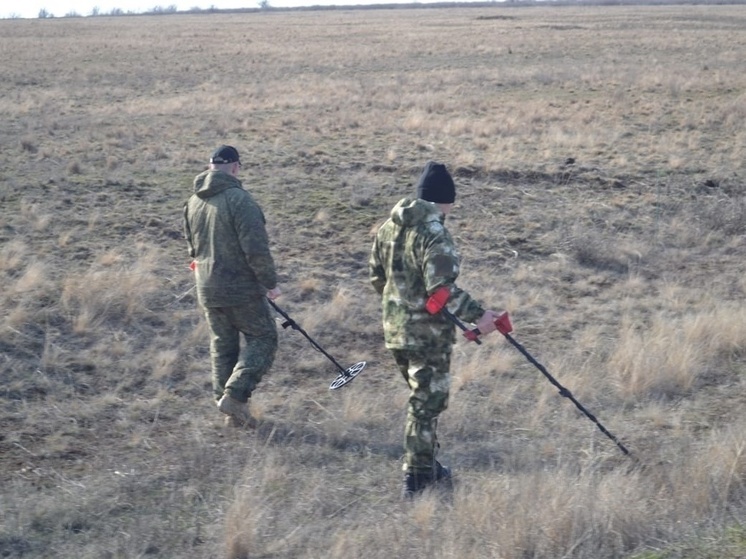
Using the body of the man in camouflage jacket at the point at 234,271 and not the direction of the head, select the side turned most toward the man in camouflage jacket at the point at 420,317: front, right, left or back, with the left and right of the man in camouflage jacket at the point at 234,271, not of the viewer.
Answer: right

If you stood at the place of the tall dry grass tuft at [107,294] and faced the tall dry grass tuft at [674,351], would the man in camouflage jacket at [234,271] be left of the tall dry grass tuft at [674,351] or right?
right

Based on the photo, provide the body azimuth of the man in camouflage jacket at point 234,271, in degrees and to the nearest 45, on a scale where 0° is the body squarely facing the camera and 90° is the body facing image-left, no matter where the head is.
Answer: approximately 225°

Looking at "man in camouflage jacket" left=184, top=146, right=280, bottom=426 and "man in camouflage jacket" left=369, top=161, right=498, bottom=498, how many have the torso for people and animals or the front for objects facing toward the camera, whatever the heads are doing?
0

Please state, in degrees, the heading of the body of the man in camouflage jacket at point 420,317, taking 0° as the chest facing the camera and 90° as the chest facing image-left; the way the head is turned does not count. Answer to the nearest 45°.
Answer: approximately 225°

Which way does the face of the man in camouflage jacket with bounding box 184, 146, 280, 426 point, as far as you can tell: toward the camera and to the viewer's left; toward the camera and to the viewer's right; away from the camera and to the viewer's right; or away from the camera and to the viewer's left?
away from the camera and to the viewer's right

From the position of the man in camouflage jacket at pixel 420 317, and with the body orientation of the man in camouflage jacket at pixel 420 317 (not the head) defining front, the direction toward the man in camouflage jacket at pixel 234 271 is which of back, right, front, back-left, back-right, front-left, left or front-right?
left

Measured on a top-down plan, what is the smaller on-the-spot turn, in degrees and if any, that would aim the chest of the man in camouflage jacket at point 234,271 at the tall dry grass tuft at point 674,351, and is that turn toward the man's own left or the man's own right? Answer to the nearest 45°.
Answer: approximately 45° to the man's own right

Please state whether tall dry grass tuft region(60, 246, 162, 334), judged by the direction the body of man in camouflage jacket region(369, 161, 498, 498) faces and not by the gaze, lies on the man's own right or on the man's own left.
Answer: on the man's own left

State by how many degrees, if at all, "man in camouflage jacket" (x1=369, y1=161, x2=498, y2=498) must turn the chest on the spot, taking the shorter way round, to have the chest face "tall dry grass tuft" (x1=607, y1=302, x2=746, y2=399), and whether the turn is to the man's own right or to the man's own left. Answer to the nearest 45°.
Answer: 0° — they already face it
